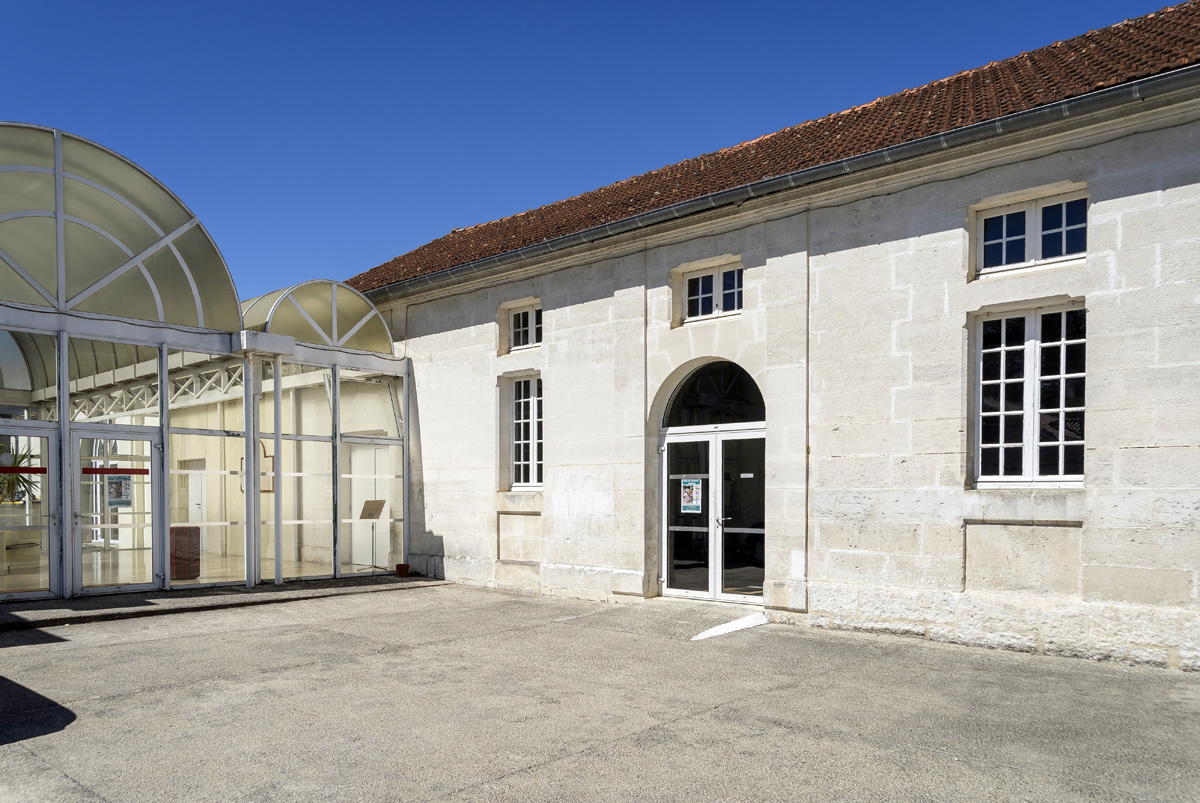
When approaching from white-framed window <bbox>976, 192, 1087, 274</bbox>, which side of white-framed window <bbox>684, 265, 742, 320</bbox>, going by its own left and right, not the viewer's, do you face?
left

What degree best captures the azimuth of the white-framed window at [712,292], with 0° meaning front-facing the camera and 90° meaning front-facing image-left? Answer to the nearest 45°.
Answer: approximately 45°

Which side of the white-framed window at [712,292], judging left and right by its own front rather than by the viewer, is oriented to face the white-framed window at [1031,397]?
left

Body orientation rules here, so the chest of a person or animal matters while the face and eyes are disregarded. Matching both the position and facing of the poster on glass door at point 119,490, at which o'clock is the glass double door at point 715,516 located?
The glass double door is roughly at 10 o'clock from the poster on glass door.

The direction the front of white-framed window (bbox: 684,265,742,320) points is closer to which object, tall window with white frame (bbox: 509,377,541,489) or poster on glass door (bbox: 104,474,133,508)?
the poster on glass door

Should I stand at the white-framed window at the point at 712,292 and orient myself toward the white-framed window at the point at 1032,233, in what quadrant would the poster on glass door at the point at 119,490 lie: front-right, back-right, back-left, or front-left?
back-right

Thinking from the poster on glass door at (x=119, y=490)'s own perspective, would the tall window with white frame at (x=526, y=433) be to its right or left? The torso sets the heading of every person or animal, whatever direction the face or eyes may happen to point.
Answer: on its left
